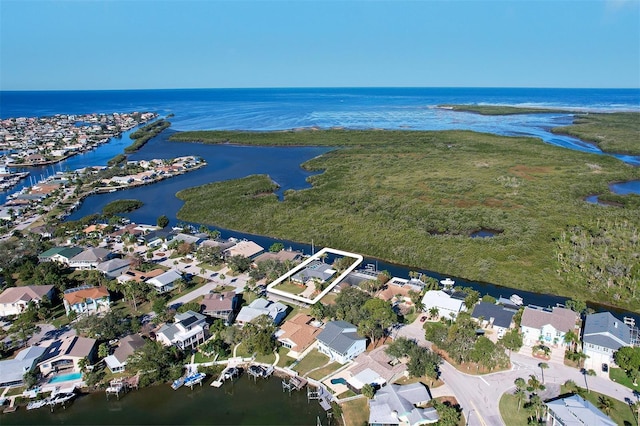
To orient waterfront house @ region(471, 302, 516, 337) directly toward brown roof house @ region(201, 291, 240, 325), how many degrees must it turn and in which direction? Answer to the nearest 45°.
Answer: approximately 45° to its right

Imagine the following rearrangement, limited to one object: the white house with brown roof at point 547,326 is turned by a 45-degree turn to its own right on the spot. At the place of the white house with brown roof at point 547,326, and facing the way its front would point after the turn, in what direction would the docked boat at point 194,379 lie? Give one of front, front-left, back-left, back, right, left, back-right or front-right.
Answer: front

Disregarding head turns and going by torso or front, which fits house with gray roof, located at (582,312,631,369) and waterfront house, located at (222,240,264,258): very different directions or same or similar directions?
same or similar directions

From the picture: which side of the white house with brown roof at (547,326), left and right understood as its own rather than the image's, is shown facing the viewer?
front

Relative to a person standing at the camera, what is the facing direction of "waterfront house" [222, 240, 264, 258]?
facing the viewer and to the left of the viewer

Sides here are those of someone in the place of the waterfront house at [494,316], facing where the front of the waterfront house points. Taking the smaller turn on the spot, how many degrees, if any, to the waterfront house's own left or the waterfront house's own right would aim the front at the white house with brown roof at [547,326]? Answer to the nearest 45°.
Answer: approximately 135° to the waterfront house's own left

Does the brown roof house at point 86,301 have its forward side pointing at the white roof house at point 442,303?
no

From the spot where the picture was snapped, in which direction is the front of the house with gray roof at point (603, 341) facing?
facing the viewer

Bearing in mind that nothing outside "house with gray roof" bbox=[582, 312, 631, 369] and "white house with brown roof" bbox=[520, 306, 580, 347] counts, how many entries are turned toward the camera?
2

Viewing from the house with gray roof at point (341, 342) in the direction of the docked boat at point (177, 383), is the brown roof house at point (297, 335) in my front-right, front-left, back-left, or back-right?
front-right

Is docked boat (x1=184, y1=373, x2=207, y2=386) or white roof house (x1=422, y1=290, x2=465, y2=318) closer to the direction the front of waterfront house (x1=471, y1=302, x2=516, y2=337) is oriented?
the docked boat
